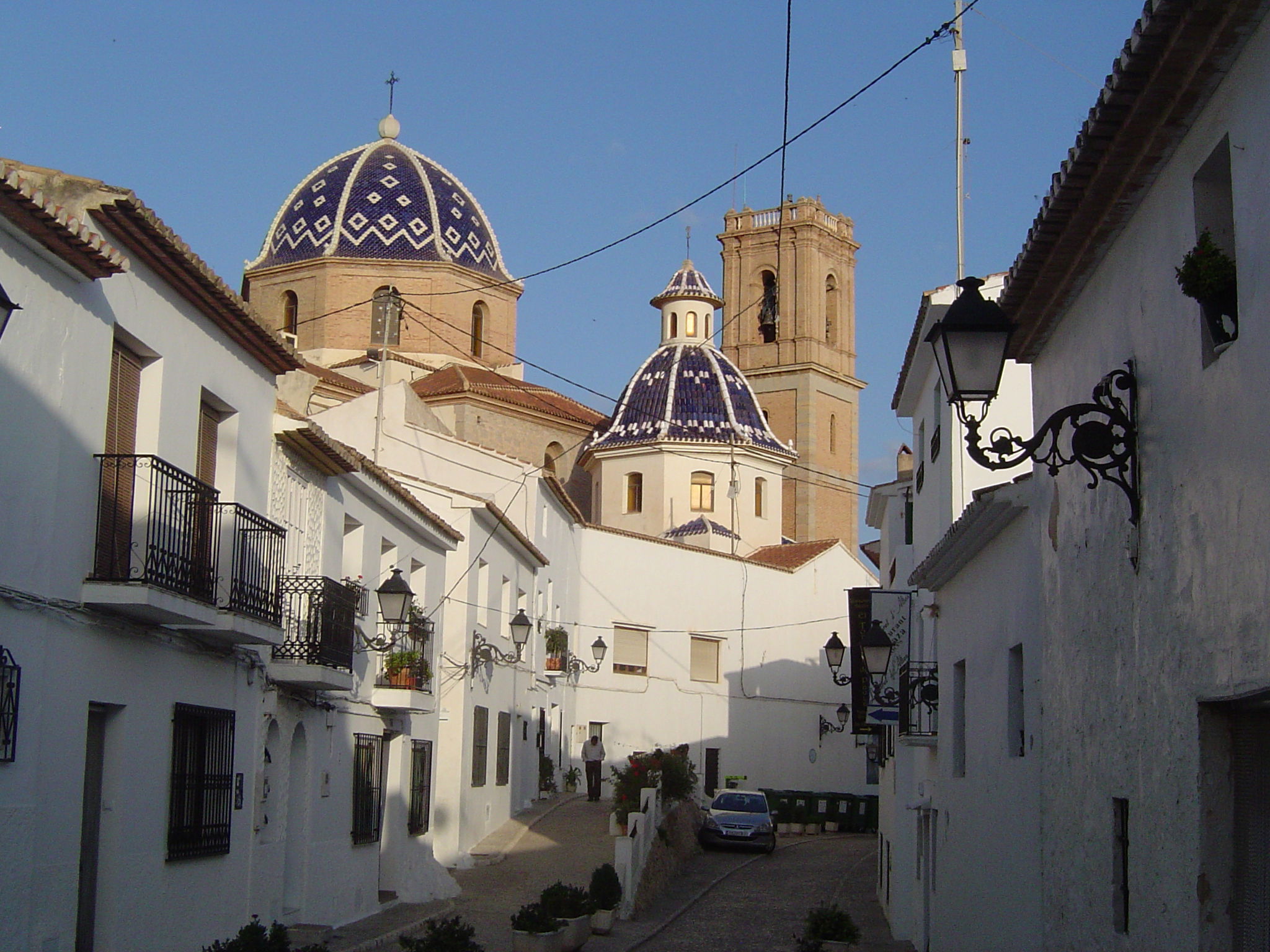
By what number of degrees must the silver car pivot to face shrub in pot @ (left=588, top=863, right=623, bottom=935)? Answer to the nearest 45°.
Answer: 0° — it already faces it

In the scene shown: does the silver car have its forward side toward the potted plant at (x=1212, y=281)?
yes

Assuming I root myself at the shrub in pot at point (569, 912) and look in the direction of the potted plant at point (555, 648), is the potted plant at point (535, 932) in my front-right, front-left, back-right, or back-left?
back-left

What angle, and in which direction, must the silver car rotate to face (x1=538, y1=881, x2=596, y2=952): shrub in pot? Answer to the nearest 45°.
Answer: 0° — it already faces it

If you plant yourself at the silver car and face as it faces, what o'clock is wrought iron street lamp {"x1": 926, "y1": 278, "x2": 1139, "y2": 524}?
The wrought iron street lamp is roughly at 12 o'clock from the silver car.

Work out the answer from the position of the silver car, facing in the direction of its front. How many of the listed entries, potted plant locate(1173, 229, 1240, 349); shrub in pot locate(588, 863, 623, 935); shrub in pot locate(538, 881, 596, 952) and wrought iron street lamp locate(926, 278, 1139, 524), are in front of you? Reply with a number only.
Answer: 4

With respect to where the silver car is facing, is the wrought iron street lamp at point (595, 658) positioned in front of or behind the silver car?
behind

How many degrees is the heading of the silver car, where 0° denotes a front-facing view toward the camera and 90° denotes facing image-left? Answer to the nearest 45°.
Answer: approximately 0°
